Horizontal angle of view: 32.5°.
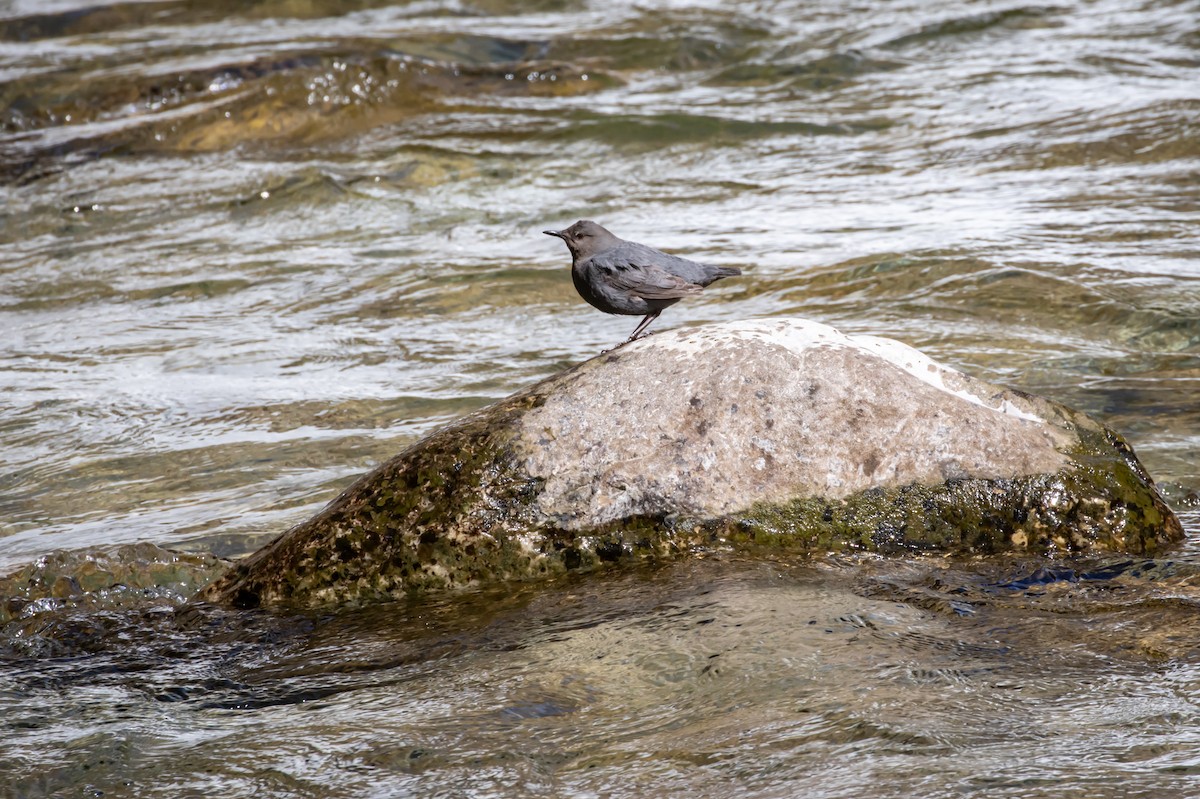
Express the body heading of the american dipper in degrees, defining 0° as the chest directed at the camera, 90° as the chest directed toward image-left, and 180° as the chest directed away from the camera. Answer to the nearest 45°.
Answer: approximately 90°
